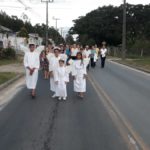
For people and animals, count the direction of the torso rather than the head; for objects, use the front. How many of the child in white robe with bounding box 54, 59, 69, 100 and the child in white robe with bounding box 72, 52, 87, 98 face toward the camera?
2

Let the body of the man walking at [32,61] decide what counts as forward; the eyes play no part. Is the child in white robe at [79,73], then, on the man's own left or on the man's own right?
on the man's own left

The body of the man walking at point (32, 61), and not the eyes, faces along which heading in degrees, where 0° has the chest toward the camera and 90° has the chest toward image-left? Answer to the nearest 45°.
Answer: approximately 0°

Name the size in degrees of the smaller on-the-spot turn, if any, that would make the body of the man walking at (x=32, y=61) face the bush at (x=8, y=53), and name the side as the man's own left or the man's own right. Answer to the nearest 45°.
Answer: approximately 180°

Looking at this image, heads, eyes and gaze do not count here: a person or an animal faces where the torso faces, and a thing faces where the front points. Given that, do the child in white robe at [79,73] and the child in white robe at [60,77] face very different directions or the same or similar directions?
same or similar directions

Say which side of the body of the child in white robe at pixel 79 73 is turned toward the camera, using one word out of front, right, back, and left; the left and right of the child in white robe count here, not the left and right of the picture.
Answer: front

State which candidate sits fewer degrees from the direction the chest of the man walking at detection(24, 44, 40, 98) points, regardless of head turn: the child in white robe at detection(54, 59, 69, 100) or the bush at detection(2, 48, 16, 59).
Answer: the child in white robe

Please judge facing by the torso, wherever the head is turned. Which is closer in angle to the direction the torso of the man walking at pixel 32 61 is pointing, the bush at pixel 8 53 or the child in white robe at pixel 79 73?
the child in white robe
